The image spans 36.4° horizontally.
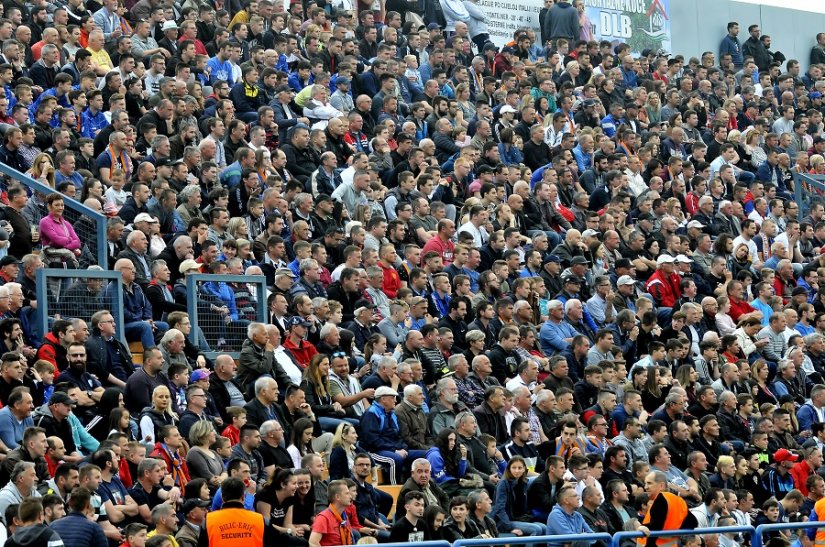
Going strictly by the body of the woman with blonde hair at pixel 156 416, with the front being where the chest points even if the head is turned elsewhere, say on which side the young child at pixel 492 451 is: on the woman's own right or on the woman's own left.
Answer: on the woman's own left

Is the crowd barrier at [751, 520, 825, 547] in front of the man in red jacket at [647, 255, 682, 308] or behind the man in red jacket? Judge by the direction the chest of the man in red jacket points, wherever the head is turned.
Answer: in front

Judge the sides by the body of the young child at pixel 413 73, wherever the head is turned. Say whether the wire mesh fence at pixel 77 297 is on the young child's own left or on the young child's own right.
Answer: on the young child's own right

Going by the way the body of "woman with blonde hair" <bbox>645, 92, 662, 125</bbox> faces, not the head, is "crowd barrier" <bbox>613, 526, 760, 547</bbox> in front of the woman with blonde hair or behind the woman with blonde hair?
in front

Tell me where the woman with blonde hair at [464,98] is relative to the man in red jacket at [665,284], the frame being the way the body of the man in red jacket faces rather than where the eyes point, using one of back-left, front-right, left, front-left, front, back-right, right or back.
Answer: back

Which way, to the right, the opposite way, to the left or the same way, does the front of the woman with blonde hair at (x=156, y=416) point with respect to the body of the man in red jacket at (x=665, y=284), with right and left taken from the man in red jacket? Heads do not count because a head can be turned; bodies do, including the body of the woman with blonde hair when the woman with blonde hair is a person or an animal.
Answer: the same way

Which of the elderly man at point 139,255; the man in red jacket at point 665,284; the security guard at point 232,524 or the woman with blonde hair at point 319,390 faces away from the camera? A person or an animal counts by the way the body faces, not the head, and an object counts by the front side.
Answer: the security guard

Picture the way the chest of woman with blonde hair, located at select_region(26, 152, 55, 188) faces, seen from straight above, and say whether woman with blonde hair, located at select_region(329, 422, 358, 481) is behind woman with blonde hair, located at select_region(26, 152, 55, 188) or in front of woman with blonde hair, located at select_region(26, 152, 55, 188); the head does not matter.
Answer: in front

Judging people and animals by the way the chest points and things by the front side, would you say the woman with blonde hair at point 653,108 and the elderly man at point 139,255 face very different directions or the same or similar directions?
same or similar directions

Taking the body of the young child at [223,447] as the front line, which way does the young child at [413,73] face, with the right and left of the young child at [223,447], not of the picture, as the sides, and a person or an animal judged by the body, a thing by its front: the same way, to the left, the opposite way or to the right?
the same way

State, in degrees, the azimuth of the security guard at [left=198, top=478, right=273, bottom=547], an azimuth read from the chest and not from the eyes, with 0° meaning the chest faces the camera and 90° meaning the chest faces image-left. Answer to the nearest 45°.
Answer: approximately 180°

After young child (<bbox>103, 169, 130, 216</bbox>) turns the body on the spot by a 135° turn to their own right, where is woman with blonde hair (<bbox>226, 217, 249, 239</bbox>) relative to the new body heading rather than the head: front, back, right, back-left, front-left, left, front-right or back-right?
back

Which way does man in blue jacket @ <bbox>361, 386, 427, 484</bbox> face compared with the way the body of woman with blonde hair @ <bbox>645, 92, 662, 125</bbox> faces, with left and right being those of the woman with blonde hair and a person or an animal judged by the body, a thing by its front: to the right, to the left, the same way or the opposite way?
the same way

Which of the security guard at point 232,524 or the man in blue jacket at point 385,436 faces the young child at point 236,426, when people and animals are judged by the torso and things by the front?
the security guard

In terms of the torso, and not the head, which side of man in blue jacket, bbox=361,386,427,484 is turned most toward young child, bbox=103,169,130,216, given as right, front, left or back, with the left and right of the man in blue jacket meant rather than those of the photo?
back

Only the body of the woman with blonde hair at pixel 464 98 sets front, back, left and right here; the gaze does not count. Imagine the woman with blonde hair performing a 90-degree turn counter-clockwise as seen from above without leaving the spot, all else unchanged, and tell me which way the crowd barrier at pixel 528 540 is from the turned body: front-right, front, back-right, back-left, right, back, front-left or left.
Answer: back-right

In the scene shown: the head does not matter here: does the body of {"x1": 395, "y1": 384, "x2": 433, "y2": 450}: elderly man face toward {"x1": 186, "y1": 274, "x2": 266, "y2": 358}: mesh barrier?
no

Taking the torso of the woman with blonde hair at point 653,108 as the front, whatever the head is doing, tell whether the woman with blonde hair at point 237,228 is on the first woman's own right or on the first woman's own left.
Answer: on the first woman's own right

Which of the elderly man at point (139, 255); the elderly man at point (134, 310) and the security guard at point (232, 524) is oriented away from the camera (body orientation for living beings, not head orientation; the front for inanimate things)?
the security guard

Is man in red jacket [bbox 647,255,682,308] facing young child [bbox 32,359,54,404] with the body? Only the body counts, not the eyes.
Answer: no
